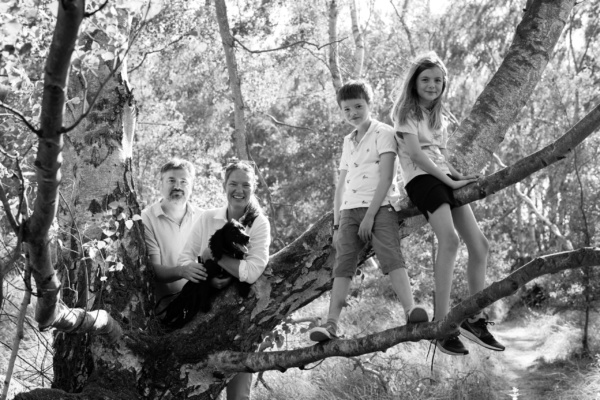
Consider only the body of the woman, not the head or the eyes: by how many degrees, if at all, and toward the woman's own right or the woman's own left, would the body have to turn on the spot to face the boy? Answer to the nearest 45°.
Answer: approximately 45° to the woman's own left

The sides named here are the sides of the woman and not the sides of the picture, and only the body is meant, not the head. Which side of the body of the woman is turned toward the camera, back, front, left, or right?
front

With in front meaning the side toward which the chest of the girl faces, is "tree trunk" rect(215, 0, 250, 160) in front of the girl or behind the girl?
behind

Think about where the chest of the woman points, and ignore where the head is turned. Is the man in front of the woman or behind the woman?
behind

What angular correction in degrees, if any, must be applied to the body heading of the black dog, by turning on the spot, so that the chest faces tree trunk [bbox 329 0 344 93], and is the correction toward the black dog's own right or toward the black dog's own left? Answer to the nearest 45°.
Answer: approximately 90° to the black dog's own left

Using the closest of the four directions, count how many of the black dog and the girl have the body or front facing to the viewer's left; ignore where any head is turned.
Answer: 0

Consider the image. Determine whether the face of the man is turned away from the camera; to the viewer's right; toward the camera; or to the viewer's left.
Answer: toward the camera

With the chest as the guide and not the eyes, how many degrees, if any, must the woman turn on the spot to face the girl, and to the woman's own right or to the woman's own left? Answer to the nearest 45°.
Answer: approximately 45° to the woman's own left

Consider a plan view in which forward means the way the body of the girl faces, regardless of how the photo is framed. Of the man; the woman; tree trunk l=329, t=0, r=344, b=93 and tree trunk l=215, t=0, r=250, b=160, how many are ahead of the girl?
0

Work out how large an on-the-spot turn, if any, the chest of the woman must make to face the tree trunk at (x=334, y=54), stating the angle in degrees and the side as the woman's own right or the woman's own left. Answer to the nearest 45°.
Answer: approximately 180°

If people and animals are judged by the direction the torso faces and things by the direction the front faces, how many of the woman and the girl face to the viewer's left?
0

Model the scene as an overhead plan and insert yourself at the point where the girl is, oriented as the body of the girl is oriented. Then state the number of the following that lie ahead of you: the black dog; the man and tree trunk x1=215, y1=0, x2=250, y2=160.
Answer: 0

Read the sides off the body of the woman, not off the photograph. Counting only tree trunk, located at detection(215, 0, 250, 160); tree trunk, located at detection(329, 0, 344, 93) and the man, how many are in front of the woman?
0

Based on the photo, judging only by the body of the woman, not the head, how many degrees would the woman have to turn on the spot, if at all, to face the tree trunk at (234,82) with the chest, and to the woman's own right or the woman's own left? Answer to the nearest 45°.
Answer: approximately 180°

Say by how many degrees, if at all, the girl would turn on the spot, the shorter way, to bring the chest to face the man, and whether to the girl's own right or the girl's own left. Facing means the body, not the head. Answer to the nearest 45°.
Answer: approximately 135° to the girl's own right

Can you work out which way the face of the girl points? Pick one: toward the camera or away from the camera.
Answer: toward the camera

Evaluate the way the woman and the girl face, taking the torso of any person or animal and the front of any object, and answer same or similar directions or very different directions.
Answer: same or similar directions
